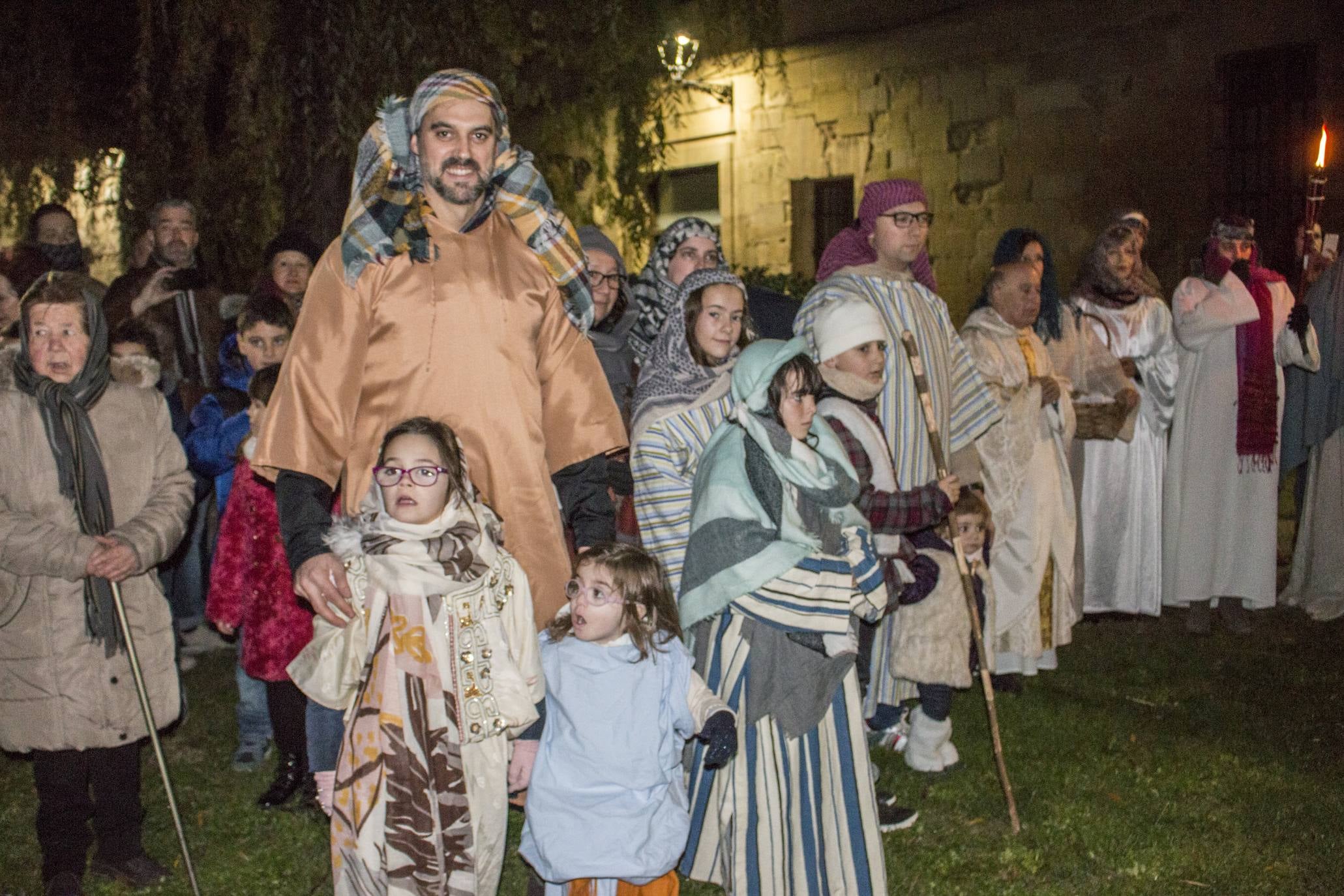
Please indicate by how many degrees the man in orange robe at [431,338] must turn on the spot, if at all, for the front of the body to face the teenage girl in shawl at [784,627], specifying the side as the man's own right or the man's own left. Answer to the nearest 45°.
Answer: approximately 90° to the man's own left

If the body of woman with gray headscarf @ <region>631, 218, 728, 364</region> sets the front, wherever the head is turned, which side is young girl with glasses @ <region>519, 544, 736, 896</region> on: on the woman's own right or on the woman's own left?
on the woman's own right

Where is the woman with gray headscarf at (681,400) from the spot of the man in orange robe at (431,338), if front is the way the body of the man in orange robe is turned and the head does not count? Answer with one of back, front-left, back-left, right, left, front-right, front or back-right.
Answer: back-left

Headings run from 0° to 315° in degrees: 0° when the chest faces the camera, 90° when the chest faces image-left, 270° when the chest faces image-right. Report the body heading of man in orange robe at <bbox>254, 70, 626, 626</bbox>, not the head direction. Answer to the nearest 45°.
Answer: approximately 0°

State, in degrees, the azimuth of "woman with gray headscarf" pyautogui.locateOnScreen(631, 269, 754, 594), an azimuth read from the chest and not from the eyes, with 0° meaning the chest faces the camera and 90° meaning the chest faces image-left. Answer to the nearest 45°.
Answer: approximately 315°

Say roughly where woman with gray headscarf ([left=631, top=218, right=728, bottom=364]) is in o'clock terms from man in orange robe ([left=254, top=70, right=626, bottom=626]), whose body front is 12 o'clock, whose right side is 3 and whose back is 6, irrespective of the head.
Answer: The woman with gray headscarf is roughly at 7 o'clock from the man in orange robe.

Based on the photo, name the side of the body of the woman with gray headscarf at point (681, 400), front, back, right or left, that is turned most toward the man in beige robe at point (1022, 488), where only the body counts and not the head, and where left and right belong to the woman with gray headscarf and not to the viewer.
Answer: left

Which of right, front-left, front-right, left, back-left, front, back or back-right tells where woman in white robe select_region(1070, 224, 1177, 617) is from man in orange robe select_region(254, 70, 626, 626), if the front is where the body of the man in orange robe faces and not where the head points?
back-left

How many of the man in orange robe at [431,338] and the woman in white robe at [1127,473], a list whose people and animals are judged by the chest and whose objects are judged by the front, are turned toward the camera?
2
